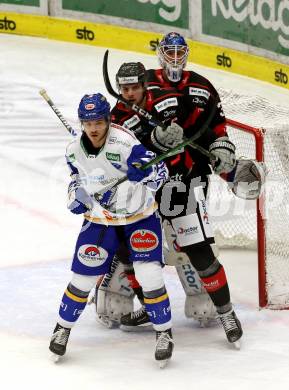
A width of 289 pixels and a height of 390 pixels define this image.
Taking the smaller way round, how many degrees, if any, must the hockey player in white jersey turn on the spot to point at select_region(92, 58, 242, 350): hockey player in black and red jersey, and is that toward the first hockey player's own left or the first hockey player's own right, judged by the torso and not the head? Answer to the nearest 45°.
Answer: approximately 135° to the first hockey player's own left

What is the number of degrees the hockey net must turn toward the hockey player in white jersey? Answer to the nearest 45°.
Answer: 0° — it already faces them

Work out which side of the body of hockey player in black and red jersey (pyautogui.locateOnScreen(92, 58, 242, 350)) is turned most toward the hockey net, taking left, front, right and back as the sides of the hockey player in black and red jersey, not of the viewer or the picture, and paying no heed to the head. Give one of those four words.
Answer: back

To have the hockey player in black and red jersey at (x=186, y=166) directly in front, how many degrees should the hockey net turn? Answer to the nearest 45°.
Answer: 0° — it already faces them

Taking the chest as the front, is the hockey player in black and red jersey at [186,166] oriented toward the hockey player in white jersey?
yes

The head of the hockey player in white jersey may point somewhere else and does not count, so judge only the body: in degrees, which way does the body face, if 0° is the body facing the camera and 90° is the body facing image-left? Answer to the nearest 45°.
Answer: approximately 0°

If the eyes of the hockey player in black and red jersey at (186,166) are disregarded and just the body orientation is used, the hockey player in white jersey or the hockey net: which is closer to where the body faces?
the hockey player in white jersey

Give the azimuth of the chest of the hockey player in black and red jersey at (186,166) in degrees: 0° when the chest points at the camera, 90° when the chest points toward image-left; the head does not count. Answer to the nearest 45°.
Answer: approximately 45°
